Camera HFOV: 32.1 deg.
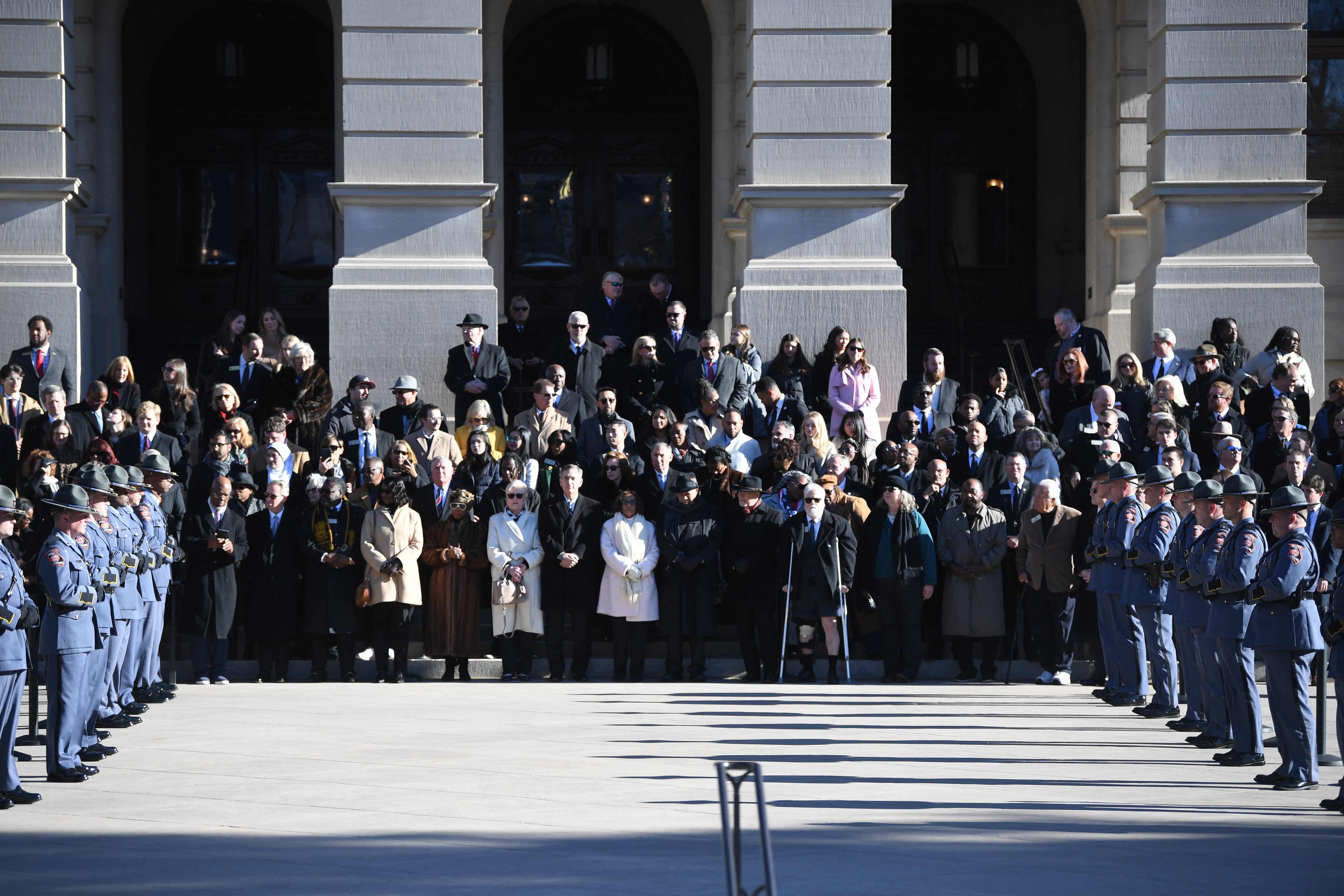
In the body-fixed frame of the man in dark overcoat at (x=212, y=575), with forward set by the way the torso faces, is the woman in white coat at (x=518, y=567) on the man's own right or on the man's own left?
on the man's own left

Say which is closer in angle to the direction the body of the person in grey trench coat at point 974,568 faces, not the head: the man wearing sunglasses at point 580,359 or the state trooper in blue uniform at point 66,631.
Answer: the state trooper in blue uniform

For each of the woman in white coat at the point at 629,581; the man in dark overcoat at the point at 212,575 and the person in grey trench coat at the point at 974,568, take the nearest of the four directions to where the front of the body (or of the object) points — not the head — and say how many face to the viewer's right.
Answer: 0

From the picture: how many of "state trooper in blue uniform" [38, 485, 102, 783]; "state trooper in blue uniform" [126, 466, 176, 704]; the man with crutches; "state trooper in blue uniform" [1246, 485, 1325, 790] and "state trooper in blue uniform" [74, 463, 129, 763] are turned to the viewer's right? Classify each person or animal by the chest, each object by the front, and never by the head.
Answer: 3

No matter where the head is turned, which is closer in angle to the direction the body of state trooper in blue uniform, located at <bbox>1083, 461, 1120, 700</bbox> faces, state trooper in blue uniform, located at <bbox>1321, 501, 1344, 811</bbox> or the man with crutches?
the man with crutches

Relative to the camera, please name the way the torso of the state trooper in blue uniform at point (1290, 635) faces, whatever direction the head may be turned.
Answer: to the viewer's left

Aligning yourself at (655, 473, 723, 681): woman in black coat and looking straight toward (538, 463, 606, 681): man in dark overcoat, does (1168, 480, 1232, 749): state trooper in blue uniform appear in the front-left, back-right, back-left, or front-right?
back-left

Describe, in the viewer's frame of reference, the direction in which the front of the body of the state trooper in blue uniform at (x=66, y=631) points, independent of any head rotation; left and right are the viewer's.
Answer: facing to the right of the viewer

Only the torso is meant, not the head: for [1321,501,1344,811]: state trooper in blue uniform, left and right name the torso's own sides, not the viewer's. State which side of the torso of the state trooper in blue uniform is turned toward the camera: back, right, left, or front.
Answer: left

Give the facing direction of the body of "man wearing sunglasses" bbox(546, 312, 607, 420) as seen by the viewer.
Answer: toward the camera

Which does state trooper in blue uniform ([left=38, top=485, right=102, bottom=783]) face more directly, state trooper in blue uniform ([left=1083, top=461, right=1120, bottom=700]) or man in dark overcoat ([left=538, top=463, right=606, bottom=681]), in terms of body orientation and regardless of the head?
the state trooper in blue uniform

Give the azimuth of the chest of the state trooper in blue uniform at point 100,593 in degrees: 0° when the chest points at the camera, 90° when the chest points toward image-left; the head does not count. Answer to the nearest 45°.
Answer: approximately 270°

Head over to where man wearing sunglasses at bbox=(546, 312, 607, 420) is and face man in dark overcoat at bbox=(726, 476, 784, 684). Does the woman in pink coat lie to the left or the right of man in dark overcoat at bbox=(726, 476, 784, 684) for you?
left
